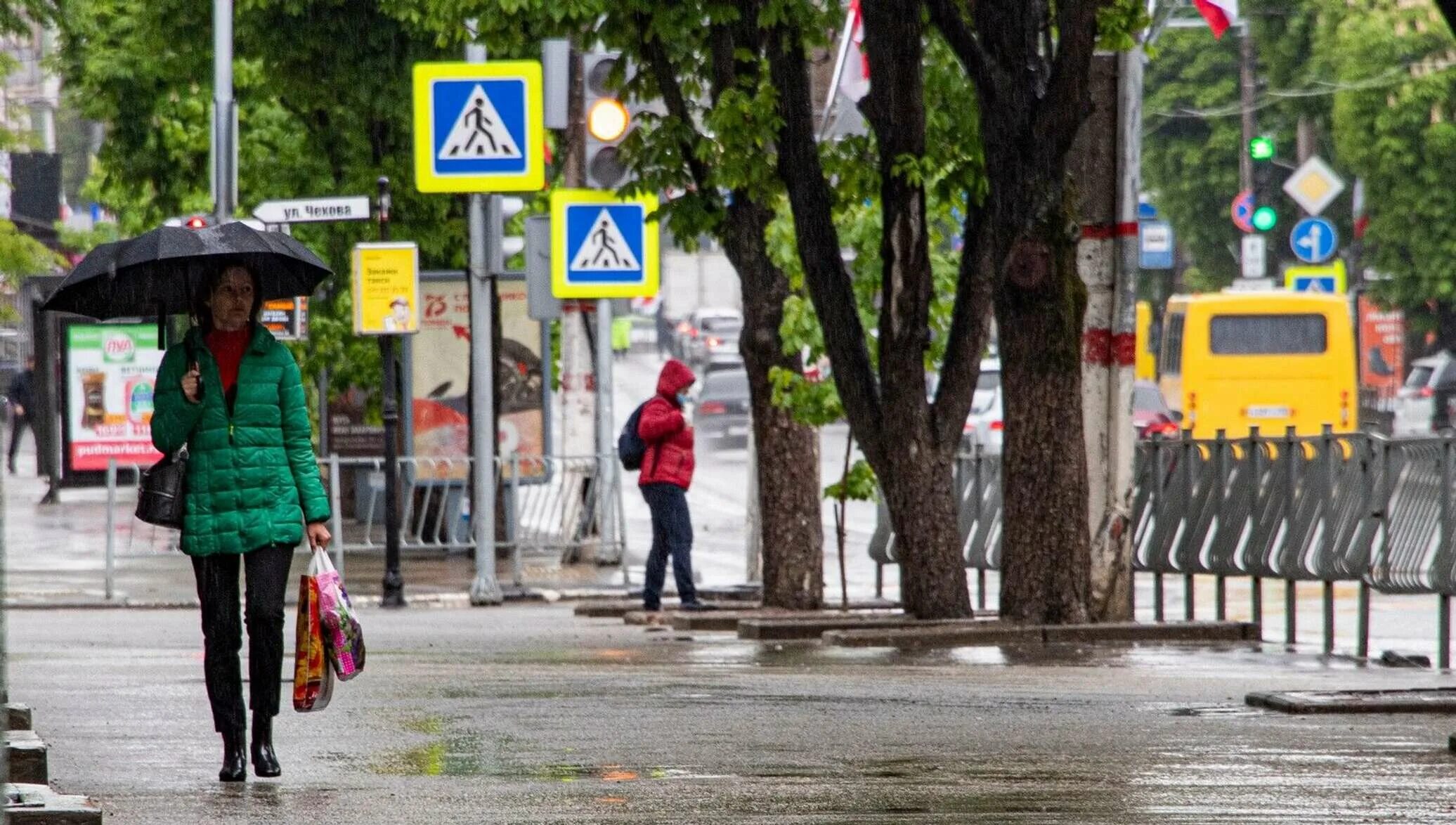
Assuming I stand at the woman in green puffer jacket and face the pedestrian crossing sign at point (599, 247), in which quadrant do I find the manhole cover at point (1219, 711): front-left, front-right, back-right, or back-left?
front-right

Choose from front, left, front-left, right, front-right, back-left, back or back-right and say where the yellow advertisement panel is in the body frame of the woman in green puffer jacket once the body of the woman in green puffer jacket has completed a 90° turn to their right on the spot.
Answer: right

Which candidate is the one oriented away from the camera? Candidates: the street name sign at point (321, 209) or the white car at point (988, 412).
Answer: the white car

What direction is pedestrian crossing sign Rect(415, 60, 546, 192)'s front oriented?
toward the camera

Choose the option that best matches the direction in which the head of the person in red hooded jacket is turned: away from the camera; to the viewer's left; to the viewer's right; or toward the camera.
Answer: to the viewer's right

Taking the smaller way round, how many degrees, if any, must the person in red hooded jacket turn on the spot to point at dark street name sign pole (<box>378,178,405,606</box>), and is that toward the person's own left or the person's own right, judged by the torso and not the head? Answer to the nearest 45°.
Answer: approximately 135° to the person's own left

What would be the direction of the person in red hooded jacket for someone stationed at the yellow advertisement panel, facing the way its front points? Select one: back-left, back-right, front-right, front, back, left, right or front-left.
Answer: front-left

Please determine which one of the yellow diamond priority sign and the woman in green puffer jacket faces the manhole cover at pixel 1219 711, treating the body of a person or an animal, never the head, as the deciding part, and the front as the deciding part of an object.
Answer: the yellow diamond priority sign

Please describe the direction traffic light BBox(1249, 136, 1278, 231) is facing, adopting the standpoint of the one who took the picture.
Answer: facing the viewer

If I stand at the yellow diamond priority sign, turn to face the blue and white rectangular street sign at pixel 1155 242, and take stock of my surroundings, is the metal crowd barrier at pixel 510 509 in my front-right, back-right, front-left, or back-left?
front-left

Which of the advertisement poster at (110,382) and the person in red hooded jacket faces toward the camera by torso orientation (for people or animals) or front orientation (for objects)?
the advertisement poster

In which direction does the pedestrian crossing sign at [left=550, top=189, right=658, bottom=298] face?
toward the camera

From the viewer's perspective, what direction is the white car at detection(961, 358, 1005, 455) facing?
away from the camera

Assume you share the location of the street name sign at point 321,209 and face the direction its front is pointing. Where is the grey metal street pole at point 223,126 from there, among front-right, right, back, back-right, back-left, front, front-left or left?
back-right
